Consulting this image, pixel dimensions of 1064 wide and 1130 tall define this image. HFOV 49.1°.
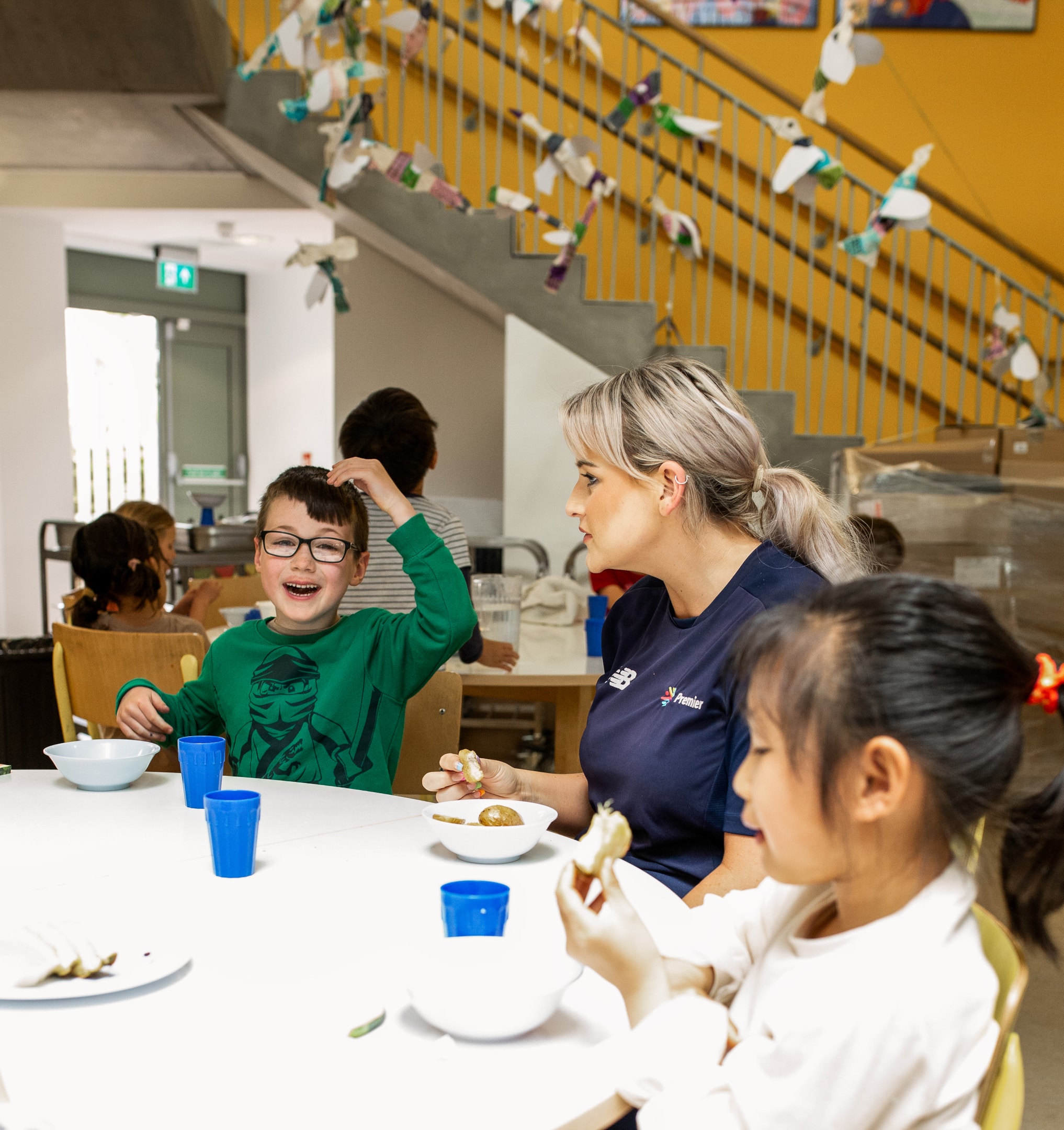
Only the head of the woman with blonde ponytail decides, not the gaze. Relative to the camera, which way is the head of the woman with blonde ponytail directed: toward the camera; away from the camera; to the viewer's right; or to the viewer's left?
to the viewer's left

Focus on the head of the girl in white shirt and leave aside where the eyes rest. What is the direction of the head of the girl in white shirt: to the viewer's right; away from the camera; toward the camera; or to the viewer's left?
to the viewer's left

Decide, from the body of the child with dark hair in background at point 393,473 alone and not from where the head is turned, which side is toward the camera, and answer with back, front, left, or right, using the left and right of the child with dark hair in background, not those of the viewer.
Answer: back

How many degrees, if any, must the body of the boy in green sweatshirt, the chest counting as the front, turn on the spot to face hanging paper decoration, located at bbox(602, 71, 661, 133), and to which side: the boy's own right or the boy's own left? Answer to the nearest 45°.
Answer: approximately 135° to the boy's own left

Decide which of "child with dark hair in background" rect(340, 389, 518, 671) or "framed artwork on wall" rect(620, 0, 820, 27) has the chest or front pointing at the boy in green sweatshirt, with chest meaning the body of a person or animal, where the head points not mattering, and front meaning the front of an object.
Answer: the framed artwork on wall

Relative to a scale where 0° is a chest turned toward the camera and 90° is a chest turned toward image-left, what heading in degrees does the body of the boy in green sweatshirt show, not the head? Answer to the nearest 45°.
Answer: approximately 0°

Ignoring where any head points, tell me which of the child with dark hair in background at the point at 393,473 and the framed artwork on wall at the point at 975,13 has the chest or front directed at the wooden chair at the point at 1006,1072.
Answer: the framed artwork on wall

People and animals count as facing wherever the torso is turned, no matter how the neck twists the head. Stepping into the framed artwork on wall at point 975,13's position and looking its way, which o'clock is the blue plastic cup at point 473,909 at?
The blue plastic cup is roughly at 12 o'clock from the framed artwork on wall.
